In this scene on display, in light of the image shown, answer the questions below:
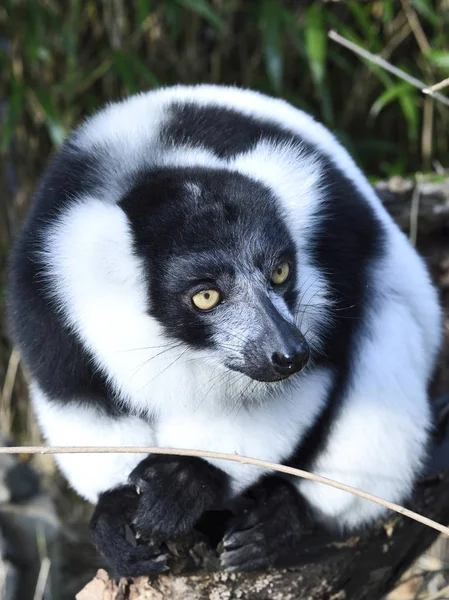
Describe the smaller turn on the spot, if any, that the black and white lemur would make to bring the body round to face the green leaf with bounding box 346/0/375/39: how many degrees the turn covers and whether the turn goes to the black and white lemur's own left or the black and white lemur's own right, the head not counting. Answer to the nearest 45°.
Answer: approximately 135° to the black and white lemur's own left

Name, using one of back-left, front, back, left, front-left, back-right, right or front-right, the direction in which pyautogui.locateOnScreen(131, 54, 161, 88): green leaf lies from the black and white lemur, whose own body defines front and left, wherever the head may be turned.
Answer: back

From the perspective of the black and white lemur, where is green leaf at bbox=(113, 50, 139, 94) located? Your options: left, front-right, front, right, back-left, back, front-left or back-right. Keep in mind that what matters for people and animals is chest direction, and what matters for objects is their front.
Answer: back

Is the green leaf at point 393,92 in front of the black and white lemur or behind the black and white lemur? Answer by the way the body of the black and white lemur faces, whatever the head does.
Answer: behind

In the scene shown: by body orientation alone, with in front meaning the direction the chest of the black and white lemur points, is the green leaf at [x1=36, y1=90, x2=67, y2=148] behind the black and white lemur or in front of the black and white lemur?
behind

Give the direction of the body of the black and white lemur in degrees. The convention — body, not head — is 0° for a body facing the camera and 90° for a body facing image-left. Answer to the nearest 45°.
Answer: approximately 0°

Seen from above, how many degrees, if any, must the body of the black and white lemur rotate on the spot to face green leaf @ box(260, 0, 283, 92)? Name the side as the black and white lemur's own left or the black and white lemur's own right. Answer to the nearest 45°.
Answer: approximately 180°

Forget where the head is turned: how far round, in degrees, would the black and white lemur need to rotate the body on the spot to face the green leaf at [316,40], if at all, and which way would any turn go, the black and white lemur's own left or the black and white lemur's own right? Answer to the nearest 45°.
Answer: approximately 135° to the black and white lemur's own left
